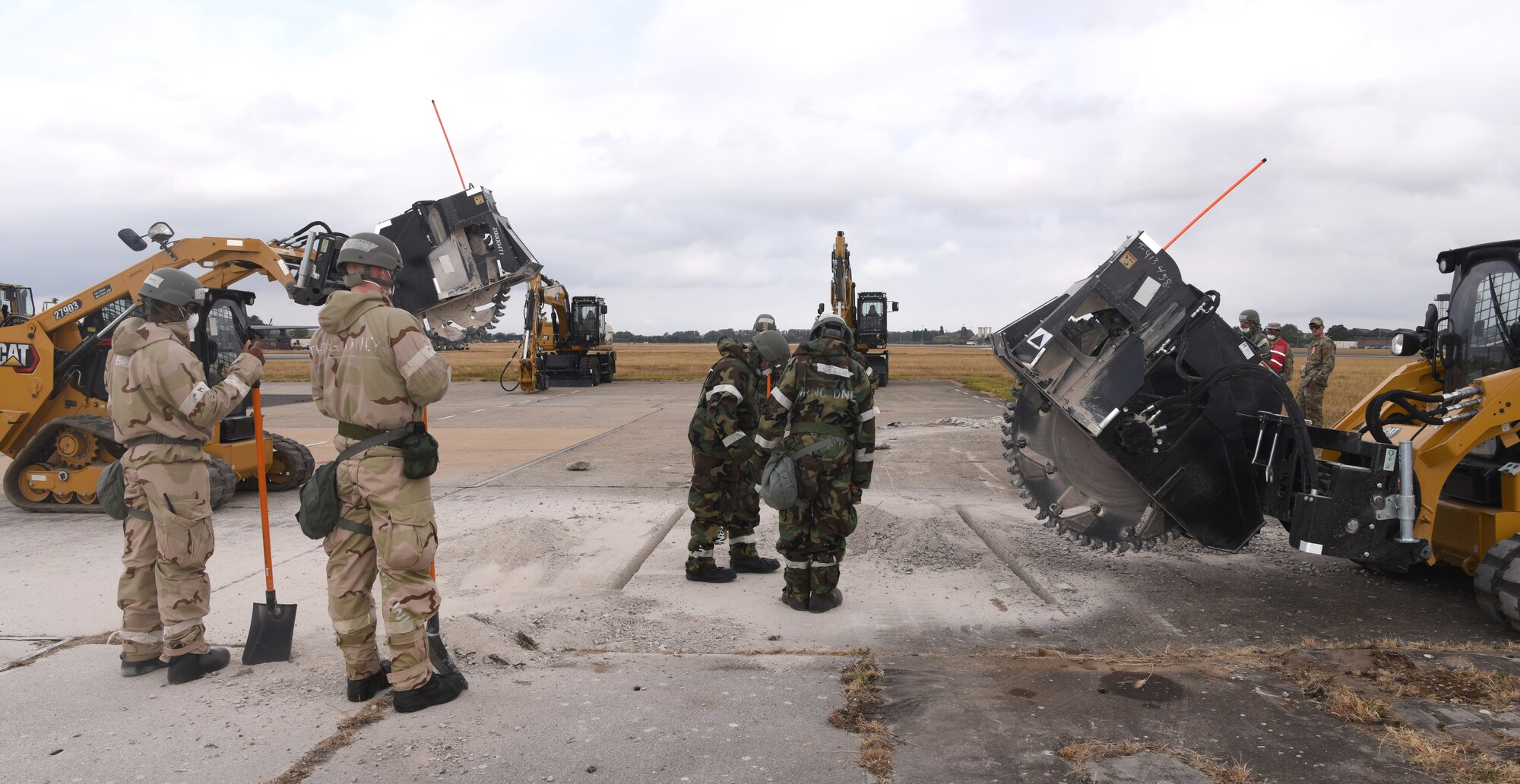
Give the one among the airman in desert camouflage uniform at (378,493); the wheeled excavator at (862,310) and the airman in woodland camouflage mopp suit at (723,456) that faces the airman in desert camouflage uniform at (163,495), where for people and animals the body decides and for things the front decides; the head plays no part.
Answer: the wheeled excavator

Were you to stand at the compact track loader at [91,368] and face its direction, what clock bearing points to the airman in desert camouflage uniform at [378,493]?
The airman in desert camouflage uniform is roughly at 1 o'clock from the compact track loader.

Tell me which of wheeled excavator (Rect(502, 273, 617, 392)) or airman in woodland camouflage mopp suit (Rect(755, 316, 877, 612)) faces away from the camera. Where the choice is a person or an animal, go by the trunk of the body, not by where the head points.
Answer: the airman in woodland camouflage mopp suit

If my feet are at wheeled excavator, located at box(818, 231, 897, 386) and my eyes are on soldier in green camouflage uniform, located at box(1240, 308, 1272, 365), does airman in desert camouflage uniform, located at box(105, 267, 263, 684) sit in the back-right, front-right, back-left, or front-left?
front-right

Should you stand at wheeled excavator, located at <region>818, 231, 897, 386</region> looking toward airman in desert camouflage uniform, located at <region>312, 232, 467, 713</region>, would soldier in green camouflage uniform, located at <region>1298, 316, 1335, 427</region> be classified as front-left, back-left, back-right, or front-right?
front-left

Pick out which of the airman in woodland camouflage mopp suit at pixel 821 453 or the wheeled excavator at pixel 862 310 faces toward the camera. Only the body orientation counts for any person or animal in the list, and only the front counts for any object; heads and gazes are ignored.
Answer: the wheeled excavator

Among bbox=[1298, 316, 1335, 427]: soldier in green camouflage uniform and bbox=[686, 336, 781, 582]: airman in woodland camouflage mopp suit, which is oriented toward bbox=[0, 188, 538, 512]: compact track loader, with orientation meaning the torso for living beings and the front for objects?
the soldier in green camouflage uniform

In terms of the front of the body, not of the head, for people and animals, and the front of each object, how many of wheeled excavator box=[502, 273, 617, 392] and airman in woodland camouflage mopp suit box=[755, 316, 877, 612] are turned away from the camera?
1

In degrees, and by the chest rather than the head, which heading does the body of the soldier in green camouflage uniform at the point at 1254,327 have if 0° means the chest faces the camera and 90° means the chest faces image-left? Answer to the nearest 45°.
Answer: approximately 45°

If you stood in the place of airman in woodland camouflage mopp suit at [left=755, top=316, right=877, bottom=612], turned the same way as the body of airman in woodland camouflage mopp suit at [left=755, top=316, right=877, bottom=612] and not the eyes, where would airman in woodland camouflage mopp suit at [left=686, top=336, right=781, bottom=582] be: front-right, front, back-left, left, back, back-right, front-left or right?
front-left

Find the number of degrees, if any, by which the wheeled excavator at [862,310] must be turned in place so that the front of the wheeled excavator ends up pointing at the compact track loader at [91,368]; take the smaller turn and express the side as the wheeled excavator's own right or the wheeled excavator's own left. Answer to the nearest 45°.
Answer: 0° — it already faces it

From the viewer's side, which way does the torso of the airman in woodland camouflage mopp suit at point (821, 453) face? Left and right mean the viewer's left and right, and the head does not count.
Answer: facing away from the viewer

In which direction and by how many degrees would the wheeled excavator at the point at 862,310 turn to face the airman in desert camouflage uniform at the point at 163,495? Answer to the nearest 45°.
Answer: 0° — it already faces them

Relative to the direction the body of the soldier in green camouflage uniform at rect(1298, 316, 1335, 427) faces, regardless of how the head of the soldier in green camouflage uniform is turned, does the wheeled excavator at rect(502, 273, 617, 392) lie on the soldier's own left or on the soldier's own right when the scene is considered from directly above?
on the soldier's own right

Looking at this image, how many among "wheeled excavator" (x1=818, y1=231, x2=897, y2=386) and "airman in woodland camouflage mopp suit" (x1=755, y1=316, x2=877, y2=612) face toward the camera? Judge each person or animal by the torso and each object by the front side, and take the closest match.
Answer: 1
